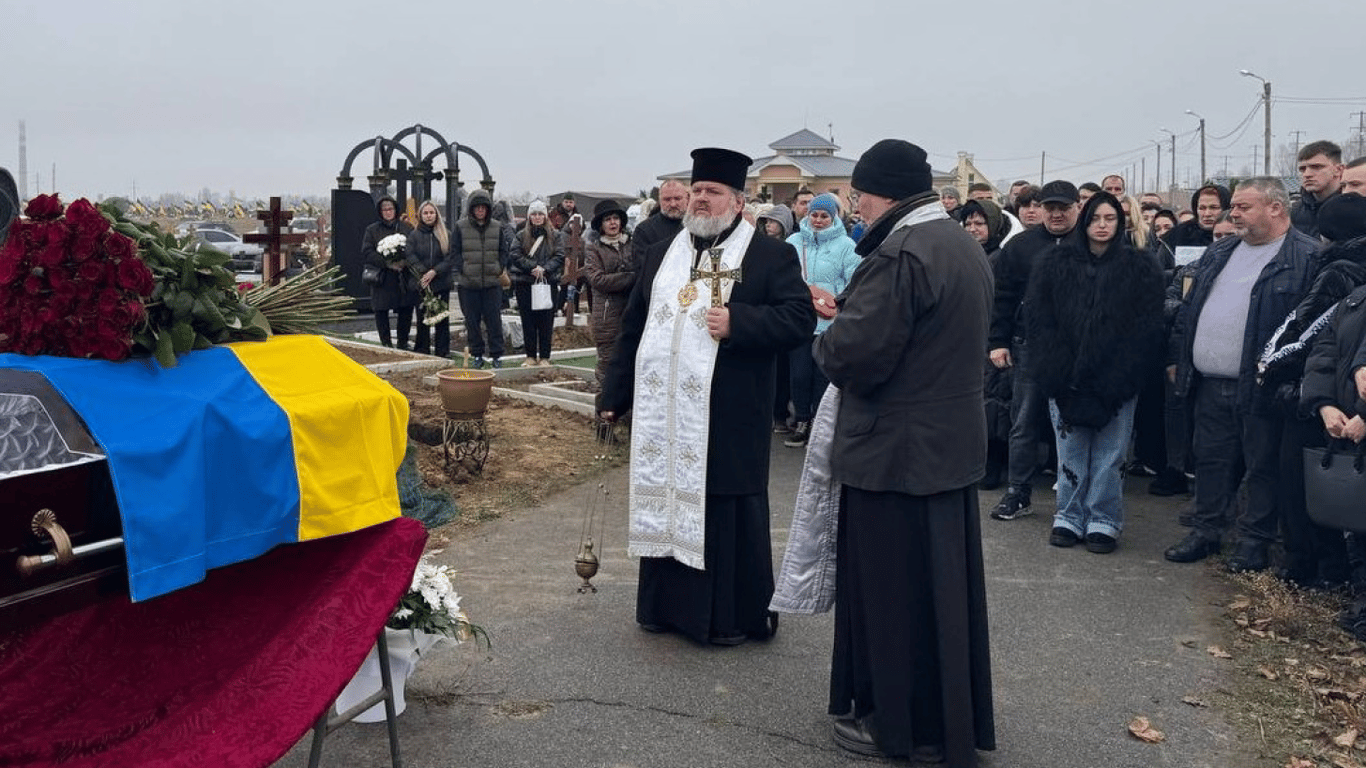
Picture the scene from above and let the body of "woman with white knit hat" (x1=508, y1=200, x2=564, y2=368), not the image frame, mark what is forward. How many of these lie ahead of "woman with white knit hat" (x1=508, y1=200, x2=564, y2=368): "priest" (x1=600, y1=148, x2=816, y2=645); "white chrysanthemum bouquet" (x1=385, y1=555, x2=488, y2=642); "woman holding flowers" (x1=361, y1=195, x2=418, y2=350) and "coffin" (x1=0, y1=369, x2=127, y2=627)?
3

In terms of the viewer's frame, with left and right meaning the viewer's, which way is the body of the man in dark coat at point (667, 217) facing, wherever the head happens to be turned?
facing the viewer

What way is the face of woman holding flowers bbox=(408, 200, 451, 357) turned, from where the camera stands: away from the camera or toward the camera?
toward the camera

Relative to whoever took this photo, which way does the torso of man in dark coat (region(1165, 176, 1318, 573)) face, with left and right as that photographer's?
facing the viewer and to the left of the viewer

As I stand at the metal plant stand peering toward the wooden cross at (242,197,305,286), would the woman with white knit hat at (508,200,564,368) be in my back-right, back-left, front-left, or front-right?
front-right

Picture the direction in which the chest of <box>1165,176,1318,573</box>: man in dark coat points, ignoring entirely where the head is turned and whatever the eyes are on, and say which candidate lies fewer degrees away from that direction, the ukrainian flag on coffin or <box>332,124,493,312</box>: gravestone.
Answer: the ukrainian flag on coffin

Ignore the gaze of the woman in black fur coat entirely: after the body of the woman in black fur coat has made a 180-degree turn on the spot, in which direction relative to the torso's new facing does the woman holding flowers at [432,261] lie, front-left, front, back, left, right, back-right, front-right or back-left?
front-left

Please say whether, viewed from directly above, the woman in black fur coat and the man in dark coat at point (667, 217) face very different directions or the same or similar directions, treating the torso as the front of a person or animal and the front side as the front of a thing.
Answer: same or similar directions

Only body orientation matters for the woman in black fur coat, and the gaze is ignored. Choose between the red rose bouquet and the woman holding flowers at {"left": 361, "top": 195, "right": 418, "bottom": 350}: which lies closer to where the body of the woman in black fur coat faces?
the red rose bouquet

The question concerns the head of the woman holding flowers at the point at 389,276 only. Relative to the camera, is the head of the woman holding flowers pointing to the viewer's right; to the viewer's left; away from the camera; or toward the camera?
toward the camera

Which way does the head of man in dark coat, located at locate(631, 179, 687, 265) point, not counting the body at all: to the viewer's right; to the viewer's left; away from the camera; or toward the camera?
toward the camera
